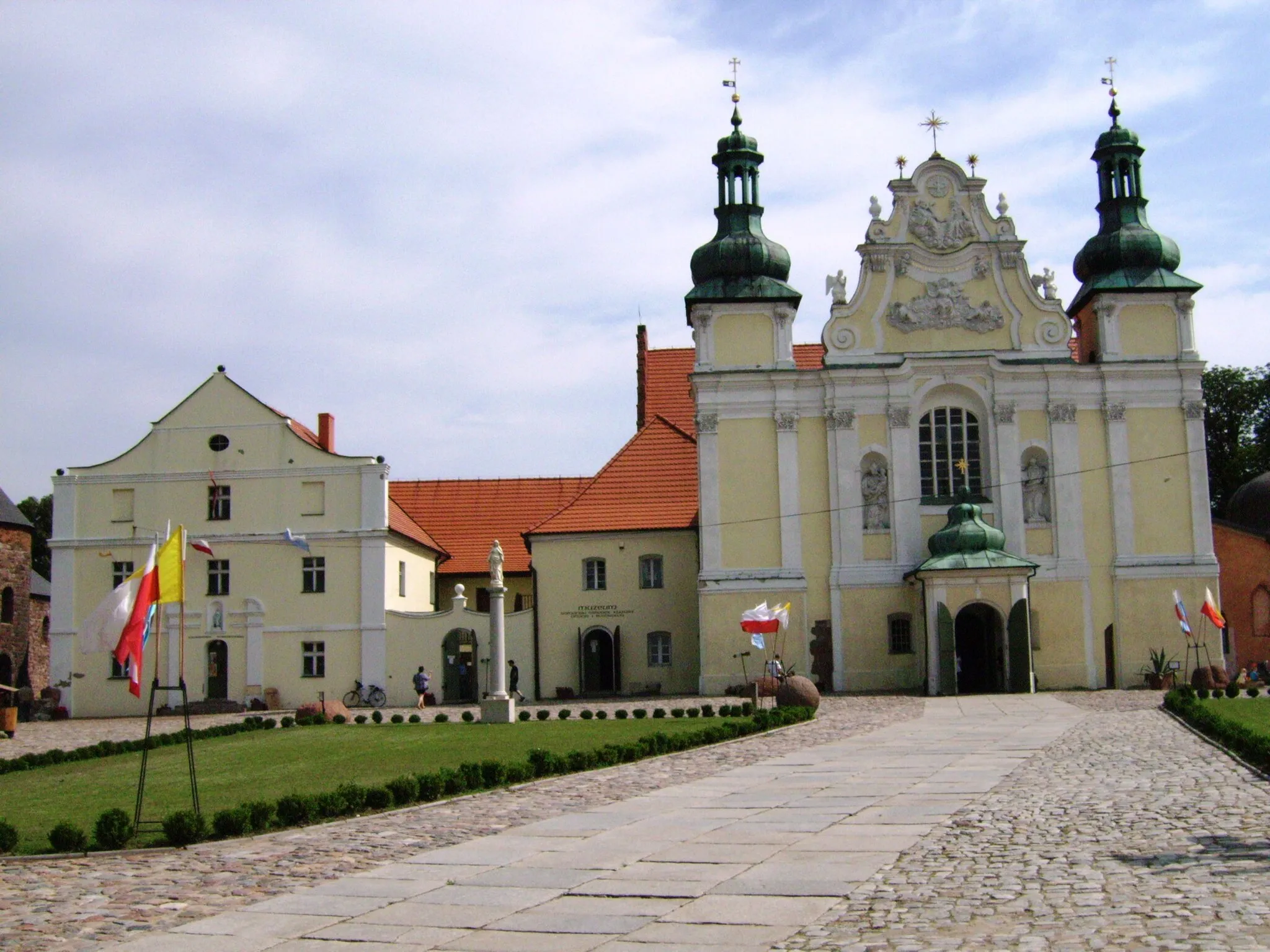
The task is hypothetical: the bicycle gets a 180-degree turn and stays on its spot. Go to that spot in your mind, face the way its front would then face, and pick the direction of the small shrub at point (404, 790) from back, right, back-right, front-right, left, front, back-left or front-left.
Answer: right

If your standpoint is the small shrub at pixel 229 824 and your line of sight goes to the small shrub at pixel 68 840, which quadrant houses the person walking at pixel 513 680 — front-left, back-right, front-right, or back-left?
back-right

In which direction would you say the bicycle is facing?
to the viewer's left
